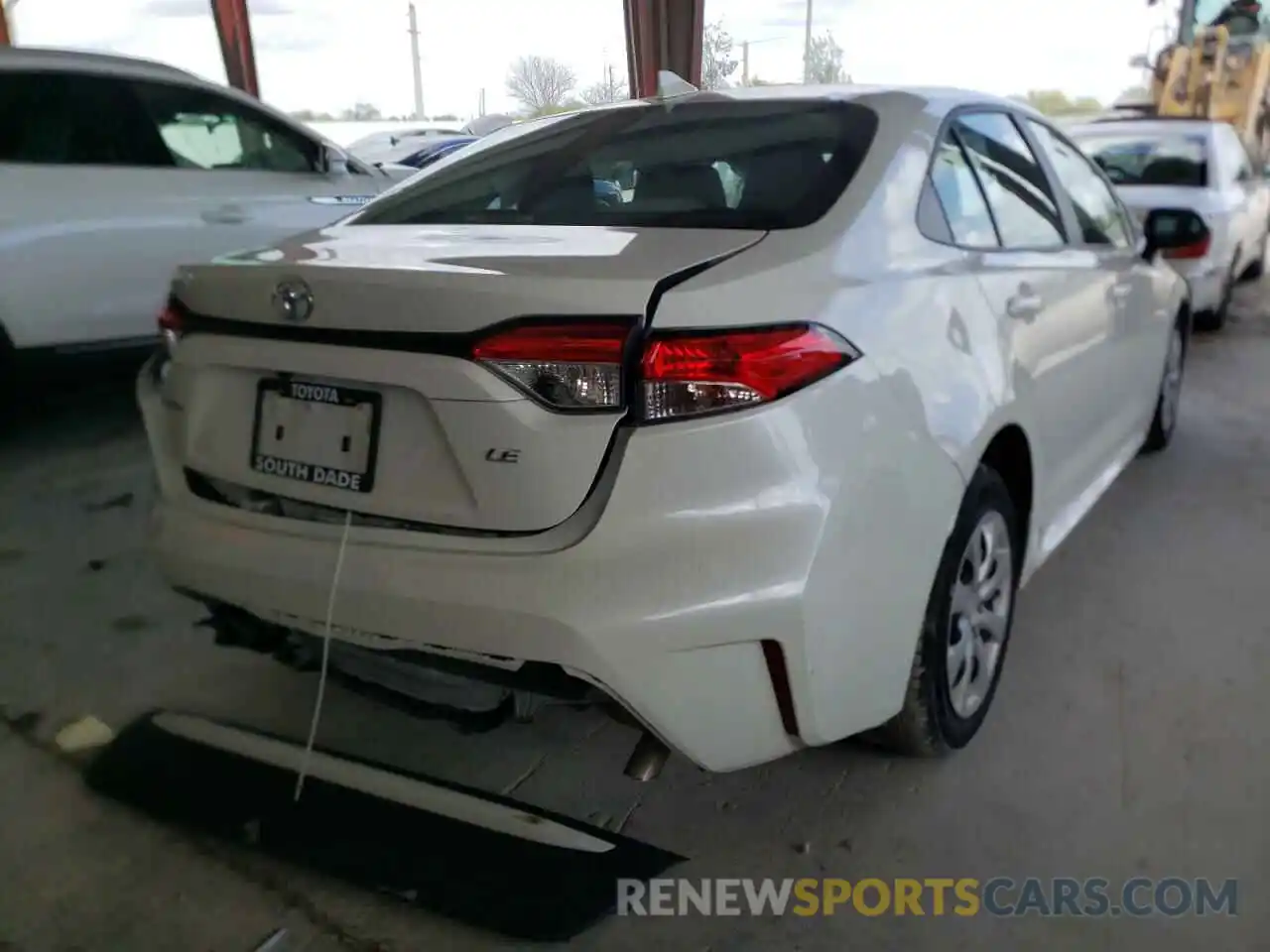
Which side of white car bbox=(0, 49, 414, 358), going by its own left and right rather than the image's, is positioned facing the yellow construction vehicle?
front

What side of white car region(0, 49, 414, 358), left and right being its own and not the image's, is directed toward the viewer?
right

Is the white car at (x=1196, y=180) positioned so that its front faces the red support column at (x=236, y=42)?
no

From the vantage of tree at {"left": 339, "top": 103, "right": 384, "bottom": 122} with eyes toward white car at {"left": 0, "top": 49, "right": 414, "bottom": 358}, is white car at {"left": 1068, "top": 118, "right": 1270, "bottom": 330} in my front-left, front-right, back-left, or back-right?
front-left

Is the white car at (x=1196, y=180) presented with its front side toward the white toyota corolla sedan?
no

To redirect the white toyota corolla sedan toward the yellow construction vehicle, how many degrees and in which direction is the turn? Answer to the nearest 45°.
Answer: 0° — it already faces it

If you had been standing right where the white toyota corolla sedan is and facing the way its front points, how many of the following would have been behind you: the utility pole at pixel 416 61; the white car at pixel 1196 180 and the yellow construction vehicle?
0

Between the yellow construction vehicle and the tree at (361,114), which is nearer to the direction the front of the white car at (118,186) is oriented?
the yellow construction vehicle

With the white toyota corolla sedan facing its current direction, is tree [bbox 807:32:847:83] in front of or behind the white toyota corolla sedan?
in front

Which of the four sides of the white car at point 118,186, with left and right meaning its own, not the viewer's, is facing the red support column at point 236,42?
left

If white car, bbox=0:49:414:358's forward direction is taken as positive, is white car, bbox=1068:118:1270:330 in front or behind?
in front

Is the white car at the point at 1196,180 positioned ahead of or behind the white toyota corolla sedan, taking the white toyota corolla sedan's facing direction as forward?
ahead

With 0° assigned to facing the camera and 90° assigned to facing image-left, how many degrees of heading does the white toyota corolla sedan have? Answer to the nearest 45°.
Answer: approximately 225°

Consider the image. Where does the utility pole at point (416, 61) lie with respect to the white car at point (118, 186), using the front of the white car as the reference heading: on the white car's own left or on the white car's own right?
on the white car's own left

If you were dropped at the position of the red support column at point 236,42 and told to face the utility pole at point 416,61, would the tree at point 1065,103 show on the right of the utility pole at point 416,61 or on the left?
right

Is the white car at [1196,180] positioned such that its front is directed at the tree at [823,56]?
no

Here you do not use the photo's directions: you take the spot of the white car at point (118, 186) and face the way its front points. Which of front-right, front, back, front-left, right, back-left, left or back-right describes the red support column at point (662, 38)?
front-left

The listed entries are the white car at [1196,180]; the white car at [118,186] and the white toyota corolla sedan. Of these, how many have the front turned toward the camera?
0

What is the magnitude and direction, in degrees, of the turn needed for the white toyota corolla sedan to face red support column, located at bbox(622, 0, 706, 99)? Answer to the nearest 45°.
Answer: approximately 45° to its left
